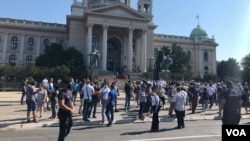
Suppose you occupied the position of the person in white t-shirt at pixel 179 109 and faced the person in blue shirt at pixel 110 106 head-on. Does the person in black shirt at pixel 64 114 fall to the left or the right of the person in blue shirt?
left

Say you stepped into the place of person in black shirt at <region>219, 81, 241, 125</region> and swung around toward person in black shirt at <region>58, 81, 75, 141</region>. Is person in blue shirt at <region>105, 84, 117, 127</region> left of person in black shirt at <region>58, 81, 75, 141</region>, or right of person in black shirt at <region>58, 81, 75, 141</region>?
right

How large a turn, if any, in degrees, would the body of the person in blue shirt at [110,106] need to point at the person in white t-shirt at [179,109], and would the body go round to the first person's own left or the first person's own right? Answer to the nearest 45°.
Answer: approximately 135° to the first person's own right

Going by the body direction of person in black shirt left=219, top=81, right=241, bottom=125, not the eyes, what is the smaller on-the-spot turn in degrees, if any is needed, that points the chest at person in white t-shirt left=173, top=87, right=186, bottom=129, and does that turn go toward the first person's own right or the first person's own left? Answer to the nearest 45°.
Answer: approximately 45° to the first person's own left

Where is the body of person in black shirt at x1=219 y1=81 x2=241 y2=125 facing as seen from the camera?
away from the camera
